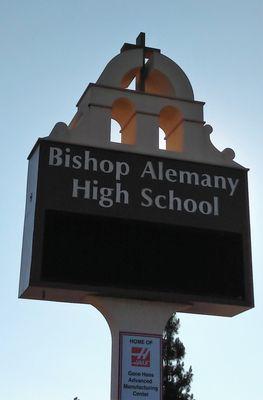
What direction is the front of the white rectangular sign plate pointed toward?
toward the camera

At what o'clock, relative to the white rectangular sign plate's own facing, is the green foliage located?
The green foliage is roughly at 6 o'clock from the white rectangular sign plate.
